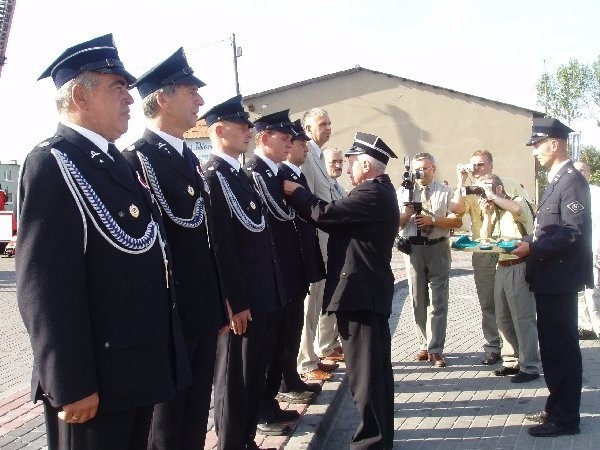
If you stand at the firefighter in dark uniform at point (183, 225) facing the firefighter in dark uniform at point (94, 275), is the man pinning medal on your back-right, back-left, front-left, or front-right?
back-left

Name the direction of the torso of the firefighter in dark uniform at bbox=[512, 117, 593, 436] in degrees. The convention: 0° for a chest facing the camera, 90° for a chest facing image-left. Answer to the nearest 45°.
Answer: approximately 90°

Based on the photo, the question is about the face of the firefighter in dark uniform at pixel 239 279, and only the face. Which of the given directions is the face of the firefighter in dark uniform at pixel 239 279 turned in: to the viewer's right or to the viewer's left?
to the viewer's right

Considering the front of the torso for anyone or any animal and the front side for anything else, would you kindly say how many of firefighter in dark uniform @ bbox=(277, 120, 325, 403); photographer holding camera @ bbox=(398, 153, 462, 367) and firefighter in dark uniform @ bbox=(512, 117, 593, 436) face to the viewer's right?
1

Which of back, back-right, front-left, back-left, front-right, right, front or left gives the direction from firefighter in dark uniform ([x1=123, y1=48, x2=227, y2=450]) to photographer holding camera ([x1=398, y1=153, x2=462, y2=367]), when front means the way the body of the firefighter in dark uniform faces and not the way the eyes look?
left

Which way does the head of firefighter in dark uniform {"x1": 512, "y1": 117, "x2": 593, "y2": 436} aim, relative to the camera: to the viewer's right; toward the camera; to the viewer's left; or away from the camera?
to the viewer's left

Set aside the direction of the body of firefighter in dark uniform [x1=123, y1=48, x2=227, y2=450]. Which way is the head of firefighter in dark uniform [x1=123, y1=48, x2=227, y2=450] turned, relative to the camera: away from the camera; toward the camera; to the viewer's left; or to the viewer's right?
to the viewer's right

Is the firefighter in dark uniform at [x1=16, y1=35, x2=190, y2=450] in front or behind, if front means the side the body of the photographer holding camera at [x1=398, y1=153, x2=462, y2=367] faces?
in front

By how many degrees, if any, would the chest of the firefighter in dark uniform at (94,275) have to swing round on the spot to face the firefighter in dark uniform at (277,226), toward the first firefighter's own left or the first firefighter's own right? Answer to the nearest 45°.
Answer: approximately 90° to the first firefighter's own left

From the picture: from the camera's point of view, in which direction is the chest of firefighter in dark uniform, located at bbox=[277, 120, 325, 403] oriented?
to the viewer's right

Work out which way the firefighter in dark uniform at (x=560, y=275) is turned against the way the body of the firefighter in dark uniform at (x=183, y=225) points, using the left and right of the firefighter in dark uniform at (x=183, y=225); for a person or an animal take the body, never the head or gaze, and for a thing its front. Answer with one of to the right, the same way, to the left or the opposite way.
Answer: the opposite way

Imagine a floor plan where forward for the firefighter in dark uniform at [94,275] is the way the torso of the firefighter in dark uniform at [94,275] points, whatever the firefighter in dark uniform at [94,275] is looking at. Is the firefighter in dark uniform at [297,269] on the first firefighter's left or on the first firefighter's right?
on the first firefighter's left
